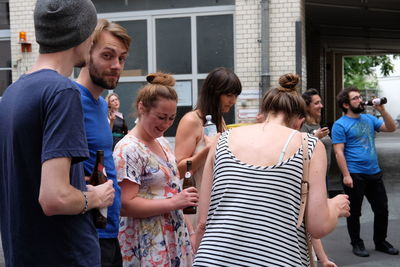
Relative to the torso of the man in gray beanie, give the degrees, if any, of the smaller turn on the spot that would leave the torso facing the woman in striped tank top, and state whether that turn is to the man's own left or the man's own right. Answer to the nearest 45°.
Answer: approximately 45° to the man's own right

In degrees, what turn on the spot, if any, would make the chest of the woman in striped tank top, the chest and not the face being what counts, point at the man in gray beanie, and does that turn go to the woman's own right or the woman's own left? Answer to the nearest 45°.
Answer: approximately 135° to the woman's own left

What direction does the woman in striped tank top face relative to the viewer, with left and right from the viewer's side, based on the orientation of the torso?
facing away from the viewer

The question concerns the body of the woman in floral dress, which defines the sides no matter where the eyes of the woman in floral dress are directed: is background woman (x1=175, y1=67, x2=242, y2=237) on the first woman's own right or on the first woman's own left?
on the first woman's own left

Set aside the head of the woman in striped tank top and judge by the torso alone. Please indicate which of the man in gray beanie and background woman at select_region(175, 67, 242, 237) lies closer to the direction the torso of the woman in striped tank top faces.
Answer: the background woman

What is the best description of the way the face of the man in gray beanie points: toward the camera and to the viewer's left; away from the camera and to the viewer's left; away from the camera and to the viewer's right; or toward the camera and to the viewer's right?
away from the camera and to the viewer's right

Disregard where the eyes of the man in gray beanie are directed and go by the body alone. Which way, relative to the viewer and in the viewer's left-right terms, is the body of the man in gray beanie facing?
facing away from the viewer and to the right of the viewer

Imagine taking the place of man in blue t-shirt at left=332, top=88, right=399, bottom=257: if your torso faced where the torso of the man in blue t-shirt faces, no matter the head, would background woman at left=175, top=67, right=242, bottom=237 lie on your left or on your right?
on your right

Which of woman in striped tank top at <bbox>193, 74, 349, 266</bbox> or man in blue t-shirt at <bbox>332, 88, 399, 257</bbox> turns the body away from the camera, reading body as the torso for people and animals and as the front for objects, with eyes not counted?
the woman in striped tank top

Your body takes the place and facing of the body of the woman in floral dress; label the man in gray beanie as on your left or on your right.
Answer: on your right
